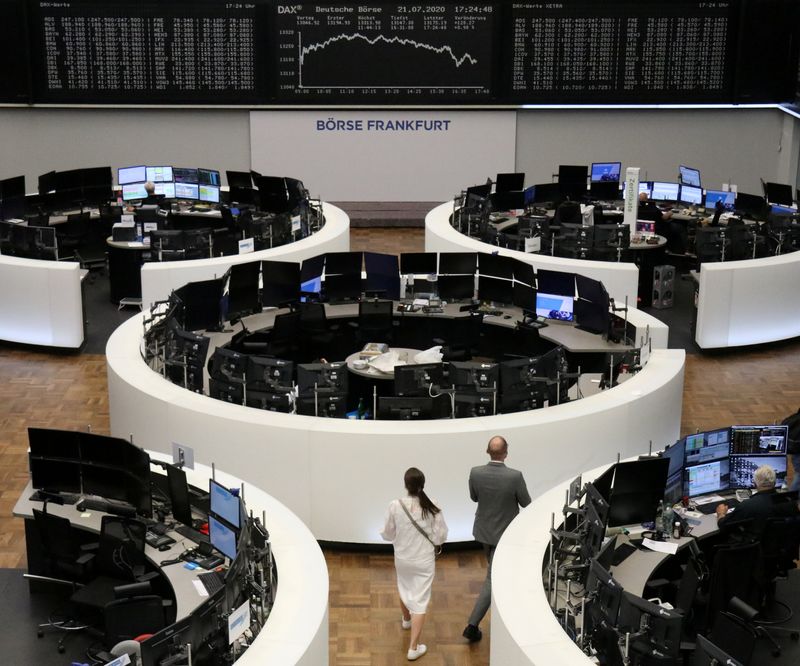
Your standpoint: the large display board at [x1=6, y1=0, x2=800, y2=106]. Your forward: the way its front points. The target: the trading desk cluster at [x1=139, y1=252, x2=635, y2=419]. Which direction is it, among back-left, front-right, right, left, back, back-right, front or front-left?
front

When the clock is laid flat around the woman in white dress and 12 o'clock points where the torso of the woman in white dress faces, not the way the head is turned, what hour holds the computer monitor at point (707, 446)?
The computer monitor is roughly at 2 o'clock from the woman in white dress.

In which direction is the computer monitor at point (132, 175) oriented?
toward the camera

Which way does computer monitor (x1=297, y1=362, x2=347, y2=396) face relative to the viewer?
away from the camera

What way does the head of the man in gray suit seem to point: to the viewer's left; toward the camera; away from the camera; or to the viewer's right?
away from the camera

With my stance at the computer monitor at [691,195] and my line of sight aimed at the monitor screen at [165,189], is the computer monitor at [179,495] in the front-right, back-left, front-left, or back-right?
front-left

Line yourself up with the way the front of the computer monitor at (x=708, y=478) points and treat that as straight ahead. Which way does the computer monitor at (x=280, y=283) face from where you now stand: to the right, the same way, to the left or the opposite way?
the same way

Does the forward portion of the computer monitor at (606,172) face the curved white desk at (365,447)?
yes

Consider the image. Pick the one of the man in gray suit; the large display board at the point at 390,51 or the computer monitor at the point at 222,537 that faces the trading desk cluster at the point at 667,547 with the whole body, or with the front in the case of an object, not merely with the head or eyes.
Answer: the large display board

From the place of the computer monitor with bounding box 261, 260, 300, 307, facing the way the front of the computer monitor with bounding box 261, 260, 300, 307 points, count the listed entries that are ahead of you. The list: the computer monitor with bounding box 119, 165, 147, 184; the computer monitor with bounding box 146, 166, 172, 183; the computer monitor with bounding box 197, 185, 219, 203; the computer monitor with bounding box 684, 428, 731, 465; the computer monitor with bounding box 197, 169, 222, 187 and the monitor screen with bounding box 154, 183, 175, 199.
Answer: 1

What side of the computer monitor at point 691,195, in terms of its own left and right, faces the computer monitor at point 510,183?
right

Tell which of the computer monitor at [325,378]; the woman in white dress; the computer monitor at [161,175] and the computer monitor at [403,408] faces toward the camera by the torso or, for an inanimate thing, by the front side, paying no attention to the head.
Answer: the computer monitor at [161,175]

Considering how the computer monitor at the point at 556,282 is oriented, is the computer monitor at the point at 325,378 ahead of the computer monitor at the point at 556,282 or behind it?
ahead

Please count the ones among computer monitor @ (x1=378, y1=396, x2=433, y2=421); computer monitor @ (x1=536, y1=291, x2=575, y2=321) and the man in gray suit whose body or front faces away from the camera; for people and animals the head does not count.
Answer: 2

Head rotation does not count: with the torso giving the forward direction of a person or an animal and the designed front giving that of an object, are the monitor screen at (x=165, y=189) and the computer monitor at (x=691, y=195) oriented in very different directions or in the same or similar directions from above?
same or similar directions

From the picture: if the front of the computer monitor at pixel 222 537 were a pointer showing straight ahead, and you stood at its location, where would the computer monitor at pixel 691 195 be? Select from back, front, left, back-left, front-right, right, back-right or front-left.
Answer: back

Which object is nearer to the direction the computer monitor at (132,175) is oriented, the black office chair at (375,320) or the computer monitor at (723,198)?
the black office chair

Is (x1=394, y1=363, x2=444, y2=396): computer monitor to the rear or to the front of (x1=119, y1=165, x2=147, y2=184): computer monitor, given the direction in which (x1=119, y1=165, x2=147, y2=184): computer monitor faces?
to the front

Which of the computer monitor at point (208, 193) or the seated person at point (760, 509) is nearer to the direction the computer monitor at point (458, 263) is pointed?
the seated person

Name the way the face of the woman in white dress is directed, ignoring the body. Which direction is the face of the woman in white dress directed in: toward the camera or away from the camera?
away from the camera

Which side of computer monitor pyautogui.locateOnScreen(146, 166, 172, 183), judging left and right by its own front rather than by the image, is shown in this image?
front

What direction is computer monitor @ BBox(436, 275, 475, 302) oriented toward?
toward the camera

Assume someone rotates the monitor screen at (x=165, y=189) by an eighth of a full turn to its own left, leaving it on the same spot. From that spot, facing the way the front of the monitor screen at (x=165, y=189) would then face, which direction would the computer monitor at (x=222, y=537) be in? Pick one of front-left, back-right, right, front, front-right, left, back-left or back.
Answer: front-right
